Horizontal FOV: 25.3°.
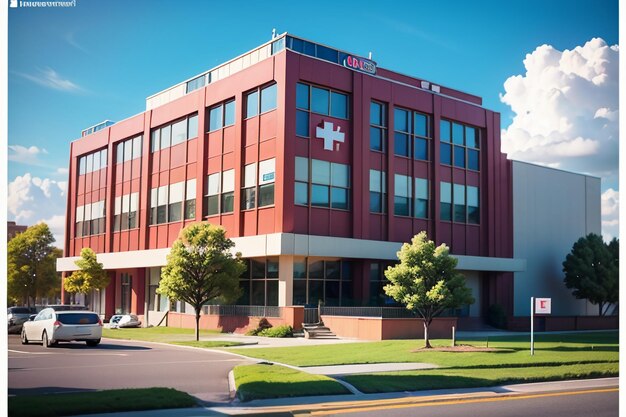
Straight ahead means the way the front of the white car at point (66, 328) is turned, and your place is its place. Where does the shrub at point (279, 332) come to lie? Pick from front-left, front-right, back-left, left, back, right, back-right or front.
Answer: right

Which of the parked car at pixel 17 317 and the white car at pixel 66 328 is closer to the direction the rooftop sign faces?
the white car

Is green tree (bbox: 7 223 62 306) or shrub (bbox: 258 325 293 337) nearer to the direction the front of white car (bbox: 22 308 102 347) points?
the green tree

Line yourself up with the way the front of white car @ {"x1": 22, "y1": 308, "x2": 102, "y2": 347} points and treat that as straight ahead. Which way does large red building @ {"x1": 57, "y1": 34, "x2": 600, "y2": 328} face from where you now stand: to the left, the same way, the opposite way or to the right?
the opposite way

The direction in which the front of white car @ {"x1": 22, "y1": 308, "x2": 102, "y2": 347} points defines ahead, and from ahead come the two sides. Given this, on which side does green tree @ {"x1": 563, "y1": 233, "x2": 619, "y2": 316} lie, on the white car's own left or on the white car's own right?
on the white car's own right

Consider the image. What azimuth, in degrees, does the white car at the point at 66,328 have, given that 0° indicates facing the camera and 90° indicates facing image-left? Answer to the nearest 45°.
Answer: approximately 135°

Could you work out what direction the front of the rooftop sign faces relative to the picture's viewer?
facing the viewer and to the right of the viewer

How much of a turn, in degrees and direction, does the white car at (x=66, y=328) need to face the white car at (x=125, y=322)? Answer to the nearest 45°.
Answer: approximately 45° to its right
